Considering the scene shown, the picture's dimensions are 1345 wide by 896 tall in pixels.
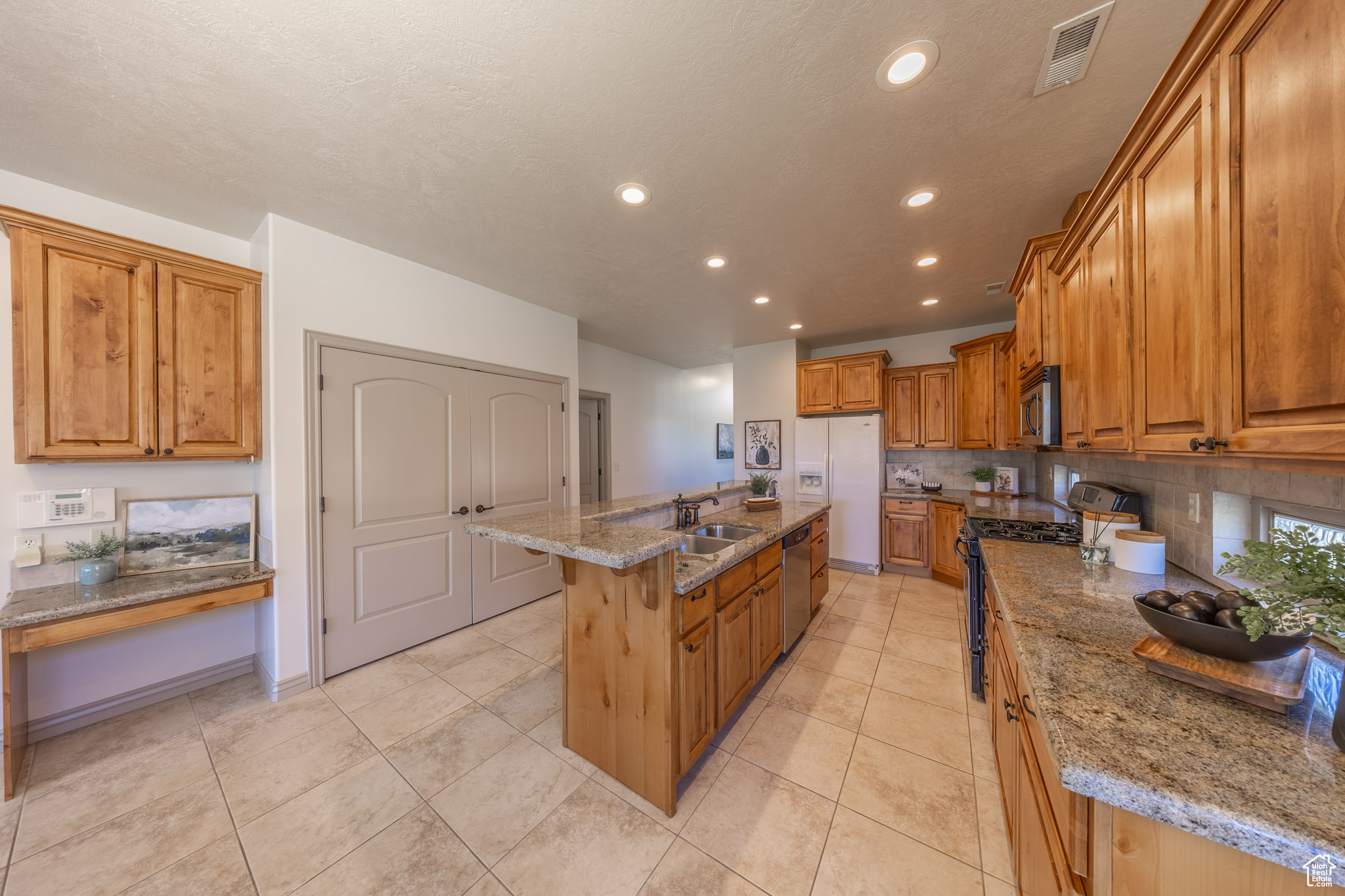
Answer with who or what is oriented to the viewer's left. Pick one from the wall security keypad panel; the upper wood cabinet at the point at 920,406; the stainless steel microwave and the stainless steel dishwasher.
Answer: the stainless steel microwave

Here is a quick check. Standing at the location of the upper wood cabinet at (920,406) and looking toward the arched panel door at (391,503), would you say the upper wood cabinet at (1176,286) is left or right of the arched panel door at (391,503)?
left

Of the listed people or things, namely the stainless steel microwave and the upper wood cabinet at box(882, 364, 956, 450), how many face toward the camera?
1

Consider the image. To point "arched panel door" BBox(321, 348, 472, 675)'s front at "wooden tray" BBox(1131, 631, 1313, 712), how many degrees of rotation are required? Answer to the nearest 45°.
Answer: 0° — it already faces it

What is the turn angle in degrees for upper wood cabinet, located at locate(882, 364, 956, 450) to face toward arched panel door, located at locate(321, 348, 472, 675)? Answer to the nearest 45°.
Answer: approximately 45° to its right

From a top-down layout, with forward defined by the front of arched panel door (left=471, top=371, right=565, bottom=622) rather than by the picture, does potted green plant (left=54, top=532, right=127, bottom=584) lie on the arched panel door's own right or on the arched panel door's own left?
on the arched panel door's own right

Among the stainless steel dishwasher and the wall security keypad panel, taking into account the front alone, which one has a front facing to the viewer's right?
the stainless steel dishwasher

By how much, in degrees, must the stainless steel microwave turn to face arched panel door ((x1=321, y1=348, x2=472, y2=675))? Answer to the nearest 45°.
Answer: approximately 45° to its left

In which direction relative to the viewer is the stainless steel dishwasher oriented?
to the viewer's right

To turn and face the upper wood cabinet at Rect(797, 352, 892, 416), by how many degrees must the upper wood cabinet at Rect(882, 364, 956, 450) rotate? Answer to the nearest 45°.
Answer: approximately 45° to its right

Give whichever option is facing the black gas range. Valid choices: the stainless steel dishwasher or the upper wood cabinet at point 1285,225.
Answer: the stainless steel dishwasher

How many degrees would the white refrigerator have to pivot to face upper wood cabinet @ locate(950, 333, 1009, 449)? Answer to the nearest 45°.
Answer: approximately 90° to its left

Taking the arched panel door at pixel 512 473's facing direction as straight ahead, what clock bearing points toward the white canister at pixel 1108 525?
The white canister is roughly at 12 o'clock from the arched panel door.
